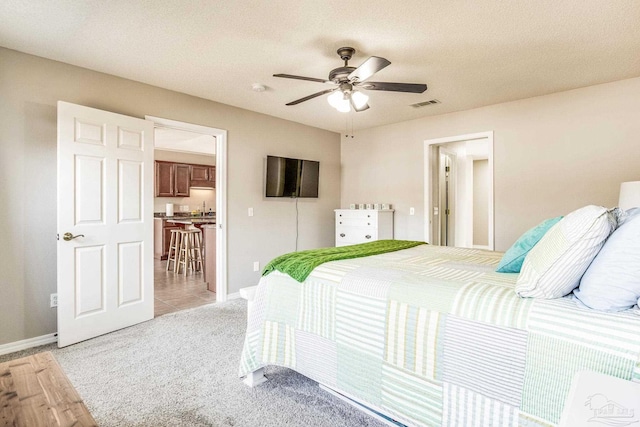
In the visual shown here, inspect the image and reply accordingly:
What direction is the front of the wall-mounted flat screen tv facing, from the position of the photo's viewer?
facing the viewer and to the right of the viewer

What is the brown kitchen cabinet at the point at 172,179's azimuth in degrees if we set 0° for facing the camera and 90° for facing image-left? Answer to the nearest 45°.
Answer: approximately 315°

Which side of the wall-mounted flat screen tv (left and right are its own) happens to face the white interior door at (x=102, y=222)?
right

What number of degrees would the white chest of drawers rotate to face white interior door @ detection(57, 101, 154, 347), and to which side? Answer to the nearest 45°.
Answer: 0° — it already faces it

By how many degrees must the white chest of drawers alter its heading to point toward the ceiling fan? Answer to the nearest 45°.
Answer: approximately 45° to its left

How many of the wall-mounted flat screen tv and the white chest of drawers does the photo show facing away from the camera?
0

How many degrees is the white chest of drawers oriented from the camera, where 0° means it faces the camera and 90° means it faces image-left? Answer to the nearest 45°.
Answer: approximately 45°

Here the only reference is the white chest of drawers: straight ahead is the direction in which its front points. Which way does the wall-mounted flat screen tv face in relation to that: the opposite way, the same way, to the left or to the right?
to the left

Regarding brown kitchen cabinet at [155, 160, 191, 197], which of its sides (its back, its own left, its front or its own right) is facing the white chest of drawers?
front

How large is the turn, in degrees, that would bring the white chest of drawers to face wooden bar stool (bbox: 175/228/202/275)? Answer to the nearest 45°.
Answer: approximately 45° to its right

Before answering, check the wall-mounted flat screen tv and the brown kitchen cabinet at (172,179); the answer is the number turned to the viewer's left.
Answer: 0

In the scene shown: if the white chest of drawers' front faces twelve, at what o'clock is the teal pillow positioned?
The teal pillow is roughly at 10 o'clock from the white chest of drawers.

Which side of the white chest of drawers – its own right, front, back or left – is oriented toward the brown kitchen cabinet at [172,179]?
right

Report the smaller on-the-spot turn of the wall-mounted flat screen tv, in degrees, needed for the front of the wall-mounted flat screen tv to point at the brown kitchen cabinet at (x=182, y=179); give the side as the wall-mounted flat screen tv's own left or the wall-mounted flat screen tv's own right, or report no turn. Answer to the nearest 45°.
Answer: approximately 180°

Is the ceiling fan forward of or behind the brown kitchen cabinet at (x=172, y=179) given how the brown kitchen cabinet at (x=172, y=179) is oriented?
forward
